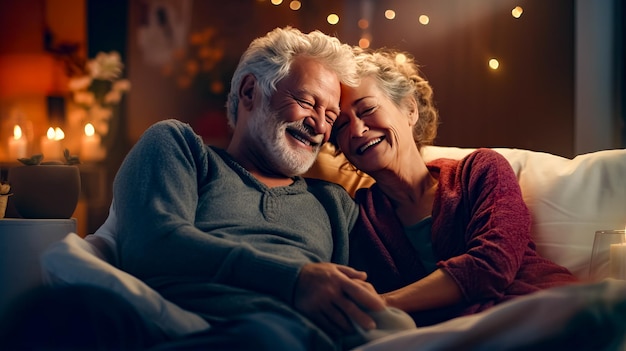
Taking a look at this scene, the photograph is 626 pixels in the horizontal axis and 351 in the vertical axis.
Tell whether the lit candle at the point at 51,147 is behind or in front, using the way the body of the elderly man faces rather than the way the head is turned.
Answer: behind

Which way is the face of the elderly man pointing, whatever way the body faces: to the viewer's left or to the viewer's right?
to the viewer's right

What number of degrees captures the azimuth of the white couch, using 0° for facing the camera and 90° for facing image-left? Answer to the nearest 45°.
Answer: approximately 0°

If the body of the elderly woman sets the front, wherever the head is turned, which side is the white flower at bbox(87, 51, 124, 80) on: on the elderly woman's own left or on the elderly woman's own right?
on the elderly woman's own right

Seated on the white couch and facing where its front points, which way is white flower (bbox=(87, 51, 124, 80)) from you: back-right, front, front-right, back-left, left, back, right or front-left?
back-right
